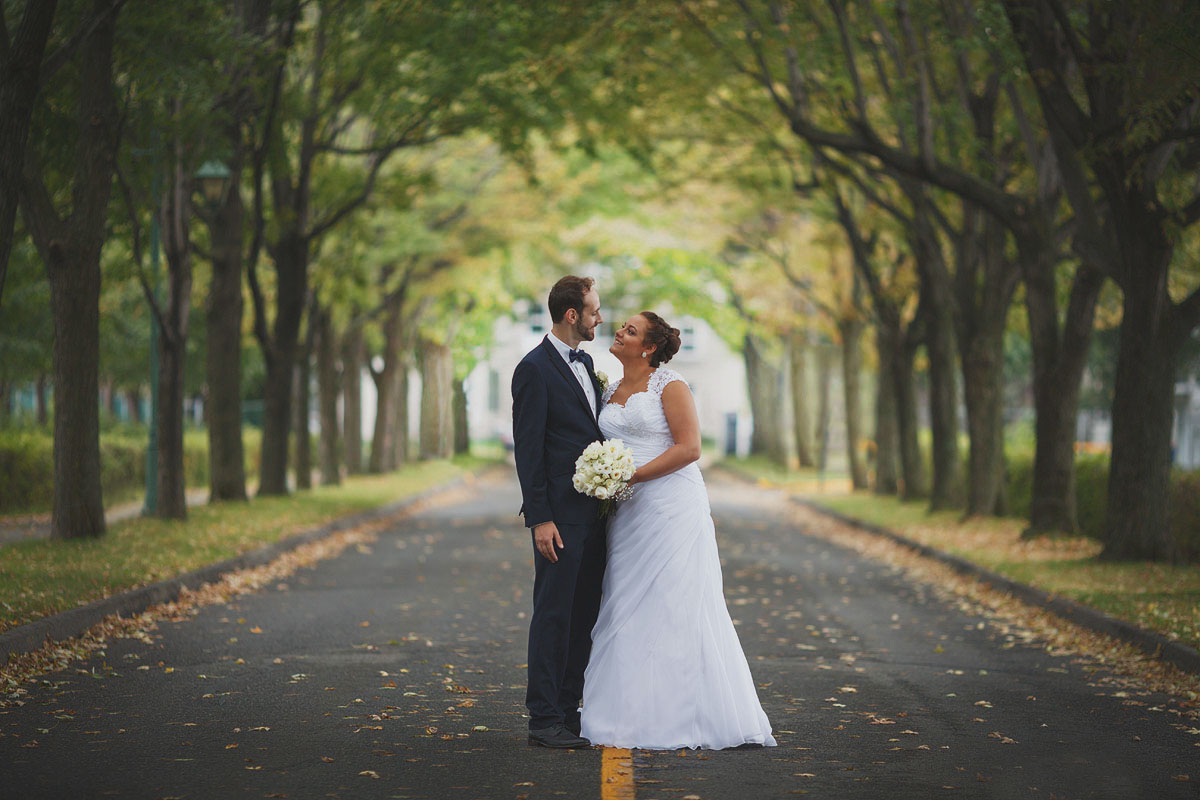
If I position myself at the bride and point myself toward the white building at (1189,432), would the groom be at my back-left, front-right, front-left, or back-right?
back-left

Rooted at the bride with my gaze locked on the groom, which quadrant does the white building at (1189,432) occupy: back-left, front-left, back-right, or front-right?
back-right

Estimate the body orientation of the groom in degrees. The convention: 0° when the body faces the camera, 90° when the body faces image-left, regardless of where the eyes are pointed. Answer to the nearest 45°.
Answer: approximately 315°

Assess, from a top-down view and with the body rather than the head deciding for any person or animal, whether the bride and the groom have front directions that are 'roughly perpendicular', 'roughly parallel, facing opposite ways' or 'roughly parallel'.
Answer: roughly perpendicular

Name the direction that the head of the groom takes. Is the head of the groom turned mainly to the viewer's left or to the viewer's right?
to the viewer's right

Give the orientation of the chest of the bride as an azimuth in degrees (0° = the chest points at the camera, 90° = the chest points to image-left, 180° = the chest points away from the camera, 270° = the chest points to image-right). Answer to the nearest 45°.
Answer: approximately 45°
